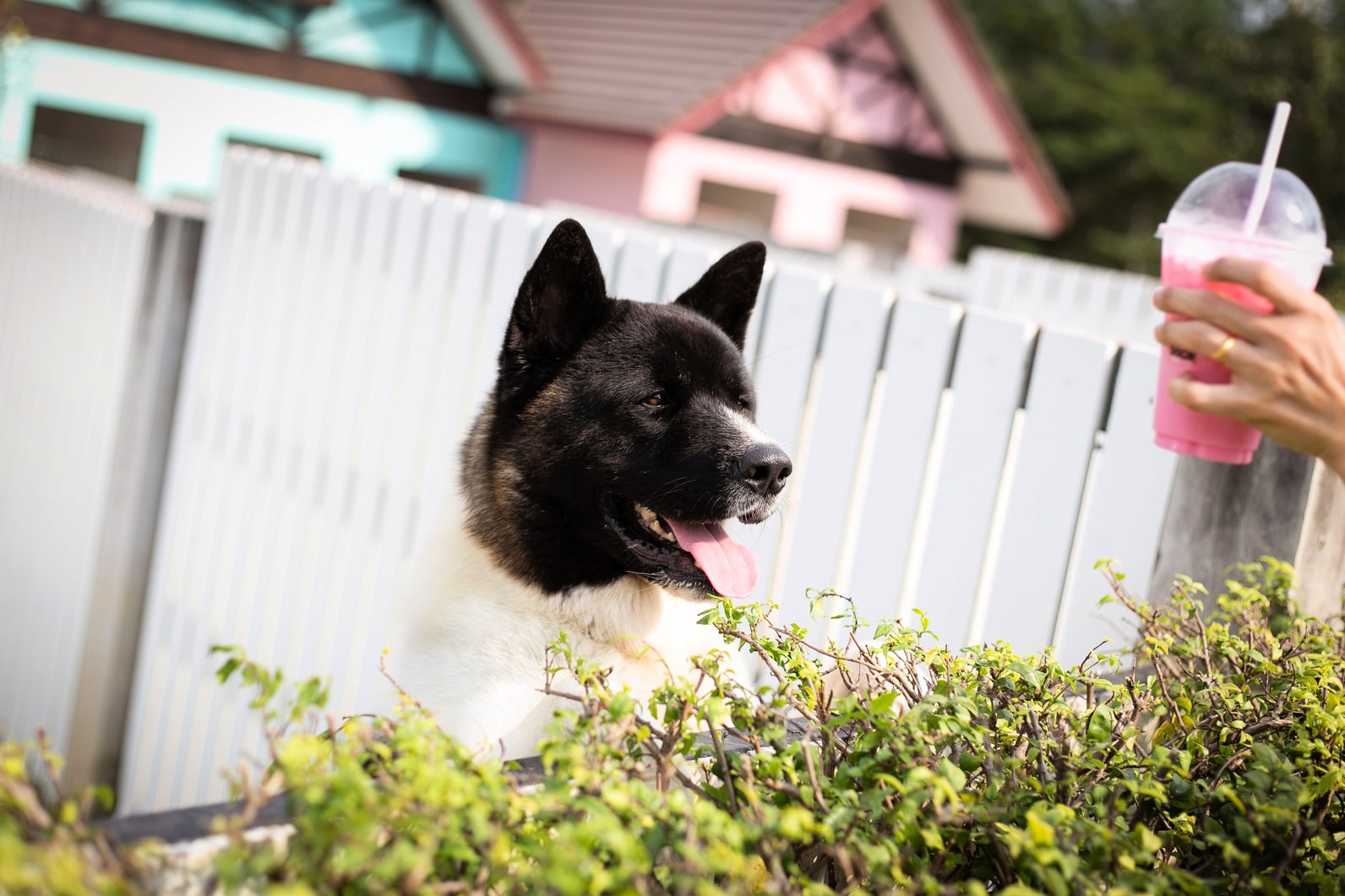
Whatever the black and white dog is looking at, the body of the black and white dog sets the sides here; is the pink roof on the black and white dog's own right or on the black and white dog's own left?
on the black and white dog's own left

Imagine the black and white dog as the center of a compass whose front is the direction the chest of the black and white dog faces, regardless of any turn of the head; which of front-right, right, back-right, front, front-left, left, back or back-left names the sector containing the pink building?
back-left

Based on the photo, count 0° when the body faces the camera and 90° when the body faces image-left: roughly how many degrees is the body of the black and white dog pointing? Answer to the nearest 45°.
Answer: approximately 315°

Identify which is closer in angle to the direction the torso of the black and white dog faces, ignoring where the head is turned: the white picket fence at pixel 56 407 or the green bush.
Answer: the green bush
